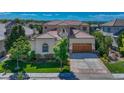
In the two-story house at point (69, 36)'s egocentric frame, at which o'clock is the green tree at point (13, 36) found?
The green tree is roughly at 3 o'clock from the two-story house.

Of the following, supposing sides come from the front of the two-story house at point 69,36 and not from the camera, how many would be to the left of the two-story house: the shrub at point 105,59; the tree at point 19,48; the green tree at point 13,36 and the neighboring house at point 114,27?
2

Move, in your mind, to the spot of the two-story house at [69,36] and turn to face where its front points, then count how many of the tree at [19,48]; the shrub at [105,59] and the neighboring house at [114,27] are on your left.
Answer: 2

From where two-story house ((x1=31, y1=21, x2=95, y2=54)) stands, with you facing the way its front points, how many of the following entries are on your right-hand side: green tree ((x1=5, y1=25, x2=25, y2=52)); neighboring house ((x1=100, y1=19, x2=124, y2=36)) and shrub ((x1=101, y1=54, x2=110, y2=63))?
1

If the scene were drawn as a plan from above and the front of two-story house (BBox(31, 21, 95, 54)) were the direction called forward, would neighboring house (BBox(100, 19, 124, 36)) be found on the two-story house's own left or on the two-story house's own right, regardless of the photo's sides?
on the two-story house's own left

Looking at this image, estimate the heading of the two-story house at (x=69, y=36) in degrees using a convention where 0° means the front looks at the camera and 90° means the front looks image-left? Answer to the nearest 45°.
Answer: approximately 0°

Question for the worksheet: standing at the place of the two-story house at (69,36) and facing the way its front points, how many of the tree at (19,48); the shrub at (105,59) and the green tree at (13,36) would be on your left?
1

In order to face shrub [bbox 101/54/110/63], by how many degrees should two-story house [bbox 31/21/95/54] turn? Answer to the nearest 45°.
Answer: approximately 90° to its left
